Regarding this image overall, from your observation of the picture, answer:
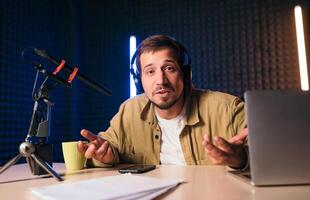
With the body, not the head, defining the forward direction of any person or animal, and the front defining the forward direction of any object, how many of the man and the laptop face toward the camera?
1

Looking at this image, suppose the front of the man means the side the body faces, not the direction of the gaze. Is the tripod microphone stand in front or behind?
in front

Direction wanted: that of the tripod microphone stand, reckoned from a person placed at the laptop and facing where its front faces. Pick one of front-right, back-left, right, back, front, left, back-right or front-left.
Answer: front-left

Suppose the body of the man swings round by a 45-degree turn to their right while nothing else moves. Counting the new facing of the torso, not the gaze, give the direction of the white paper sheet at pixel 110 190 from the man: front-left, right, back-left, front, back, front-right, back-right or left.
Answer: front-left

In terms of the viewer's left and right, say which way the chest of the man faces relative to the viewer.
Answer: facing the viewer

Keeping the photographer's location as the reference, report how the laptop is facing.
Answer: facing away from the viewer and to the left of the viewer

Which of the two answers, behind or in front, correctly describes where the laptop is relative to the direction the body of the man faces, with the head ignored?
in front

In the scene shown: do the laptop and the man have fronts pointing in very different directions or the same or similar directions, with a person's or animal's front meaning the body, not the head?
very different directions
